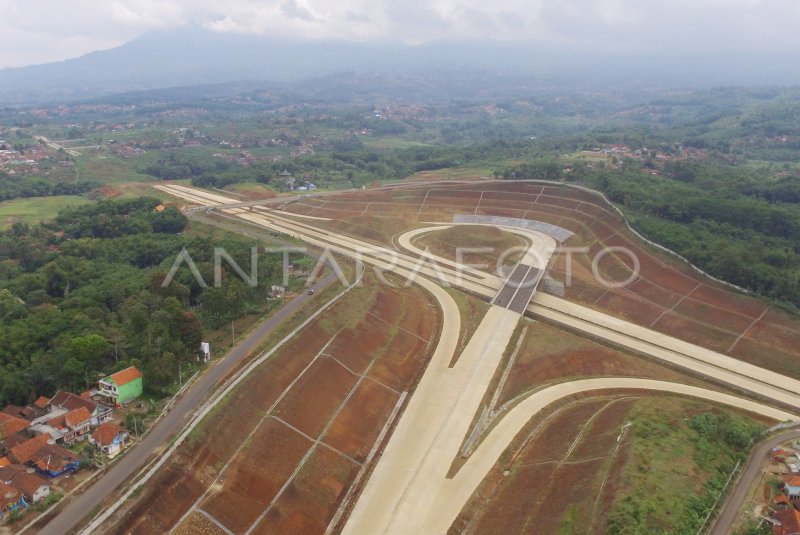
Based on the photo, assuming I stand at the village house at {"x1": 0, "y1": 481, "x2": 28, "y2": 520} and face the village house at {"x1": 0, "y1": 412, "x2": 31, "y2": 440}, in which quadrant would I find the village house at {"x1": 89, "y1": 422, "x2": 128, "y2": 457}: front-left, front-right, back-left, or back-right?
front-right

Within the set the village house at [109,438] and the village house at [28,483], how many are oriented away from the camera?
0

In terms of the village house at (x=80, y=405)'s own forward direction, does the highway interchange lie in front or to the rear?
in front

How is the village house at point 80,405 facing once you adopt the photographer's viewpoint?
facing the viewer and to the right of the viewer

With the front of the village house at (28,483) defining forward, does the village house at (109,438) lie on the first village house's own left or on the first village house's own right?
on the first village house's own left

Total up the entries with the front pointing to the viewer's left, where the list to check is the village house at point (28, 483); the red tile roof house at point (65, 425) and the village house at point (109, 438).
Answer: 0

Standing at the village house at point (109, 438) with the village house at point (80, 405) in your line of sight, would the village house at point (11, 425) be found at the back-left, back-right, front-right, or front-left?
front-left

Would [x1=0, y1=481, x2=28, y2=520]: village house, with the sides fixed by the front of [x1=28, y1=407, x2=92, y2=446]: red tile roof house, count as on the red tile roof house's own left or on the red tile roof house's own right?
on the red tile roof house's own right

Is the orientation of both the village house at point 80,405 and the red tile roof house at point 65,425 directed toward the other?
no

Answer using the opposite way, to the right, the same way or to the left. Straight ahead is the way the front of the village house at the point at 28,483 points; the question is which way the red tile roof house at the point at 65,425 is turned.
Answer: the same way
